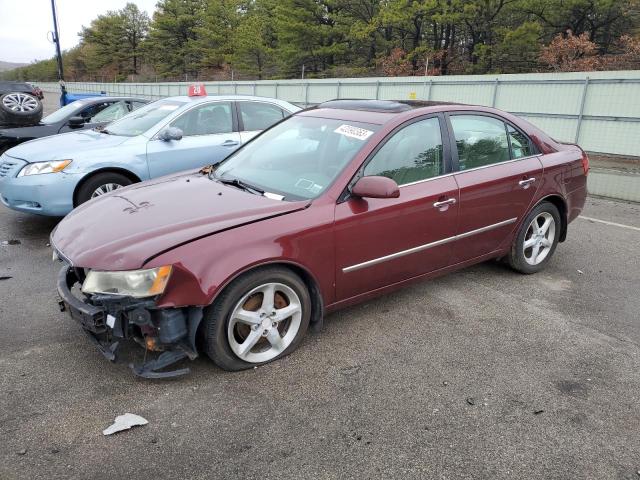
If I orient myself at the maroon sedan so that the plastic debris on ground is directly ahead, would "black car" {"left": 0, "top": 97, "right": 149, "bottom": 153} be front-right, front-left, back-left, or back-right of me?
back-right

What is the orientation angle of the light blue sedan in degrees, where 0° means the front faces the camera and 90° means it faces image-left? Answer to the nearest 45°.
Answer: approximately 45°

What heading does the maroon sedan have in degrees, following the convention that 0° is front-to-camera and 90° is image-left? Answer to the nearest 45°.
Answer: approximately 45°

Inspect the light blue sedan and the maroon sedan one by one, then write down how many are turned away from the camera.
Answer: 0

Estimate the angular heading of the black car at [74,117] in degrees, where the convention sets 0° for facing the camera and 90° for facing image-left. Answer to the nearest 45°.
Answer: approximately 45°
